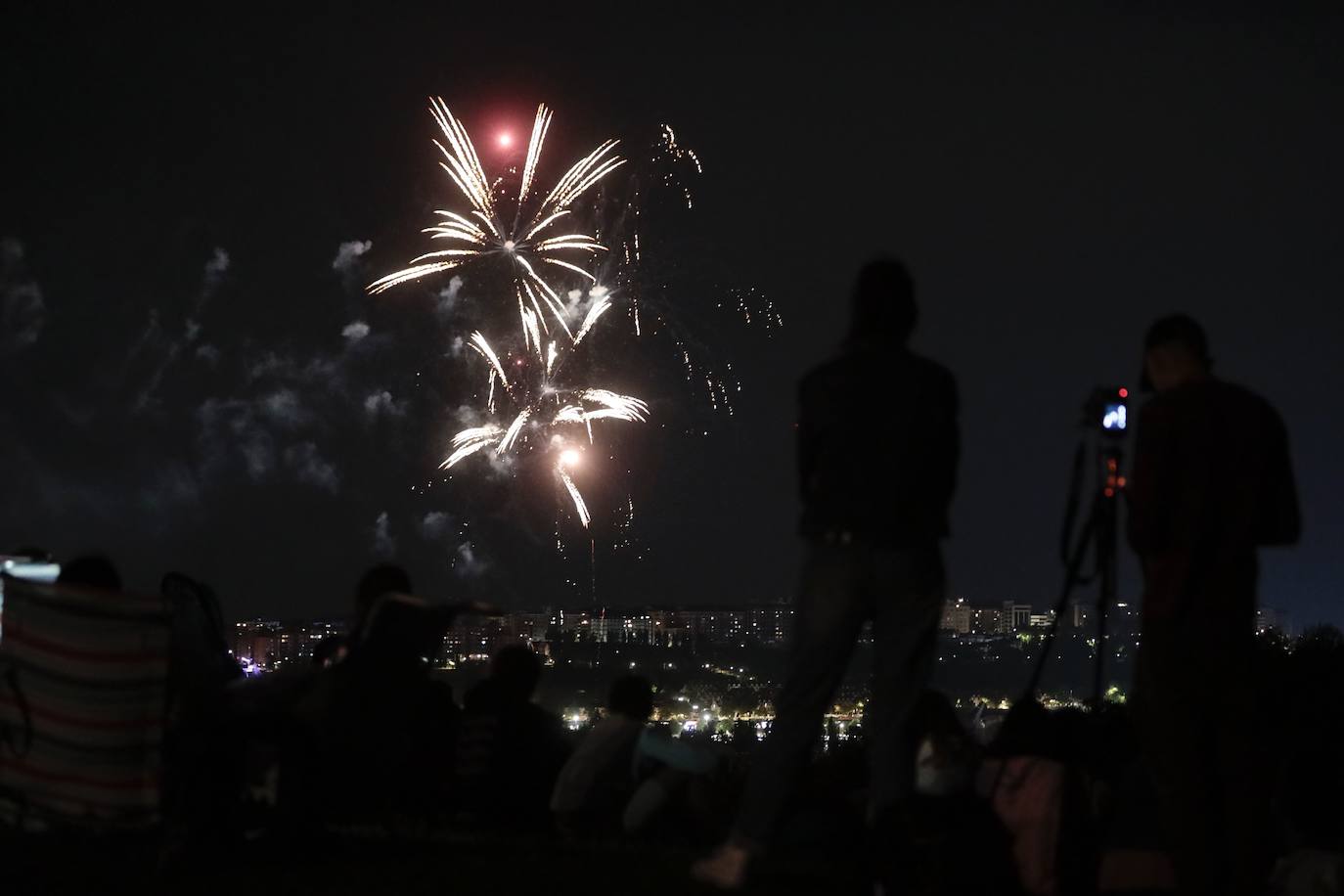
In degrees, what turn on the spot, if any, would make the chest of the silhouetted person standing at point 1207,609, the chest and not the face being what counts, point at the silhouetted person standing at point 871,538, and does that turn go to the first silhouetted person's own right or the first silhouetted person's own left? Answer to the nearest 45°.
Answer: approximately 45° to the first silhouetted person's own left

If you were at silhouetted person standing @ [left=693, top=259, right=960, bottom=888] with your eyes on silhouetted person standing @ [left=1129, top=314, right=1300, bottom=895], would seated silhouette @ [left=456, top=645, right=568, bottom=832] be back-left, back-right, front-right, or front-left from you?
back-left

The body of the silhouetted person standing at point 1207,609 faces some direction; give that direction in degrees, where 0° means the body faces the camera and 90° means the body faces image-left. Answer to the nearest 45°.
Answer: approximately 135°

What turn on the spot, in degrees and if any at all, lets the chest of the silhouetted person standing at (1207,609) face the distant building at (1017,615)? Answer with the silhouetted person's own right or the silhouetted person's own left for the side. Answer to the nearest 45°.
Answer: approximately 45° to the silhouetted person's own right

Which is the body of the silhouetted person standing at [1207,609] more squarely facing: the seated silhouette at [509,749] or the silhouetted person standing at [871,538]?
the seated silhouette

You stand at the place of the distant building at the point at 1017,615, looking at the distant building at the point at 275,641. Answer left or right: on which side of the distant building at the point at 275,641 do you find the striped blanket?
left
